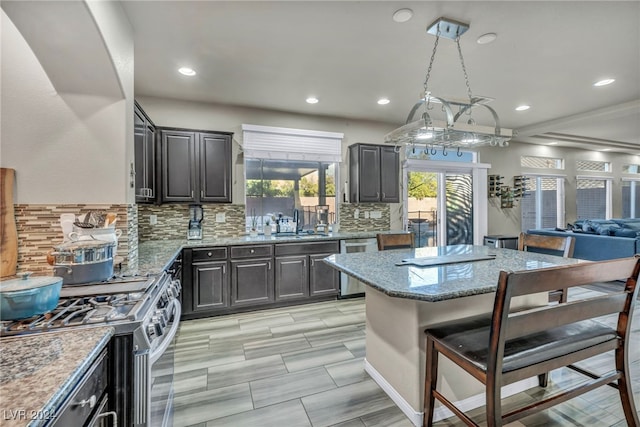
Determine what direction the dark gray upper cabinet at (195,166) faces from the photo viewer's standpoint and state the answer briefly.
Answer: facing the viewer

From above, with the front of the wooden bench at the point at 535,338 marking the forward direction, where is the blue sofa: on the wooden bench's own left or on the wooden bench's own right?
on the wooden bench's own right

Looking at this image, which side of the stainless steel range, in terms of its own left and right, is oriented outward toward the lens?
right

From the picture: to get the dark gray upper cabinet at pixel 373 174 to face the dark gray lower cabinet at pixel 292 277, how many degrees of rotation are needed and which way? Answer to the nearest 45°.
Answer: approximately 90° to its right

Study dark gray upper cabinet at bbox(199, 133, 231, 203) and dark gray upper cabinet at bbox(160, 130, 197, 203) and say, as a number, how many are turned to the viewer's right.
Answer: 0

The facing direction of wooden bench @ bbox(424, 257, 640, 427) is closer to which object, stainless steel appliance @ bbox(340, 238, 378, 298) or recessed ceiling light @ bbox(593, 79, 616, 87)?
the stainless steel appliance

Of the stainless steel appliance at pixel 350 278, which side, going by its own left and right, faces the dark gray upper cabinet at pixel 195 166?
right

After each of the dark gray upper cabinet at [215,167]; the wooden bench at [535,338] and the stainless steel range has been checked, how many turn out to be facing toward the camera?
1

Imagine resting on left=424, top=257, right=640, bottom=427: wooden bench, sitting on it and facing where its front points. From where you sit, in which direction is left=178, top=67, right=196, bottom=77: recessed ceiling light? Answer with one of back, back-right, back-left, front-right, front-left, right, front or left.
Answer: front-left

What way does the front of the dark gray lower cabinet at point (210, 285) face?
toward the camera

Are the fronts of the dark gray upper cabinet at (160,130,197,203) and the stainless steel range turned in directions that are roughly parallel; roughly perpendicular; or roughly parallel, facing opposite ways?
roughly perpendicular

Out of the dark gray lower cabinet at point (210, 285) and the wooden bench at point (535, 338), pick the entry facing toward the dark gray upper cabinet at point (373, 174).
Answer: the wooden bench

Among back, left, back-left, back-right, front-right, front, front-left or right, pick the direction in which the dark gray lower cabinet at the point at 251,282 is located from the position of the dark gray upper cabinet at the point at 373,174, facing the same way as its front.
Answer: right
